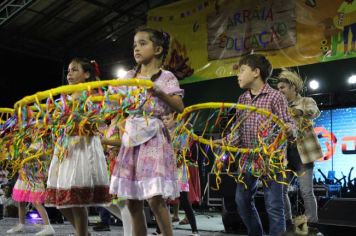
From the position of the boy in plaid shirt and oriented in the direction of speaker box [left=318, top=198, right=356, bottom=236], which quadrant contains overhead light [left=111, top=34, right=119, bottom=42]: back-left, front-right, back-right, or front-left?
back-left

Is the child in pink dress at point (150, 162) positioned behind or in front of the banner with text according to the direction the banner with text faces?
in front

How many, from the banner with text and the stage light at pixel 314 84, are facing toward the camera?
2

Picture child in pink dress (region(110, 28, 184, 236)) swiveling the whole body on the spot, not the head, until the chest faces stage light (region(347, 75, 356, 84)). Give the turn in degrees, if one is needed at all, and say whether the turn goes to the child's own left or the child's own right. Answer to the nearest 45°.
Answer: approximately 180°

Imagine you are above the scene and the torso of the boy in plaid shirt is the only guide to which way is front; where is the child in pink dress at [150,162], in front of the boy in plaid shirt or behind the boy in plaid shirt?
in front

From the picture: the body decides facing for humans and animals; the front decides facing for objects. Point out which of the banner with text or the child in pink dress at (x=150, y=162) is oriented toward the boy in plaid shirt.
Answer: the banner with text

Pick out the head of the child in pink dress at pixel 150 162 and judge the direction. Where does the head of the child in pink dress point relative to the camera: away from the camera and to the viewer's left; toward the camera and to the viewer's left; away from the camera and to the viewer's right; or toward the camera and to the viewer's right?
toward the camera and to the viewer's left

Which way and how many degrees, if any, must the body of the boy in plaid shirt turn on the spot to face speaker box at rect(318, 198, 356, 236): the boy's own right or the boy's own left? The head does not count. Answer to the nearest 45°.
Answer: approximately 90° to the boy's own left

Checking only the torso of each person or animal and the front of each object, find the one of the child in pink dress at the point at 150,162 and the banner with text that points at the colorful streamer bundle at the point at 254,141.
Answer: the banner with text

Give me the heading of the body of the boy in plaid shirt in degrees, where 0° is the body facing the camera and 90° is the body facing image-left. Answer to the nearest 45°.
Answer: approximately 45°

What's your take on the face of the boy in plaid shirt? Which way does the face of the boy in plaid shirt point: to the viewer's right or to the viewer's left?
to the viewer's left

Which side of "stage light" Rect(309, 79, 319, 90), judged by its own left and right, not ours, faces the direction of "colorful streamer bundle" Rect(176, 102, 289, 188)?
front

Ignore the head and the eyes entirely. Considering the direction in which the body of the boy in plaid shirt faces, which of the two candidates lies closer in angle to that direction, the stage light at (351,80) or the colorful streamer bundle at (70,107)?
the colorful streamer bundle

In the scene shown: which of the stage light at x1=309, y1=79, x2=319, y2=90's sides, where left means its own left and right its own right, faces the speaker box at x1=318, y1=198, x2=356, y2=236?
front
